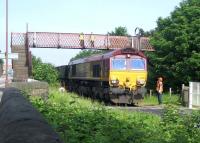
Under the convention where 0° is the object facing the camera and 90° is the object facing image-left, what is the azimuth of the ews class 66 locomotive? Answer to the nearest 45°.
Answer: approximately 315°

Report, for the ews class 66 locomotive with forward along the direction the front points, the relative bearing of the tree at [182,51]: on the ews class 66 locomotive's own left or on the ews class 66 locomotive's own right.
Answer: on the ews class 66 locomotive's own left

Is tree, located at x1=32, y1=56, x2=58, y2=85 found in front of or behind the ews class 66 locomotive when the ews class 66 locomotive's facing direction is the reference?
behind
